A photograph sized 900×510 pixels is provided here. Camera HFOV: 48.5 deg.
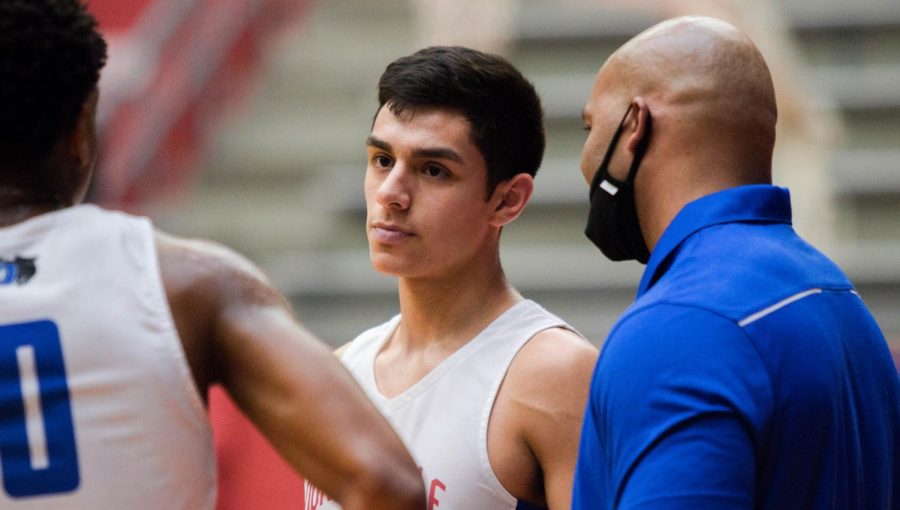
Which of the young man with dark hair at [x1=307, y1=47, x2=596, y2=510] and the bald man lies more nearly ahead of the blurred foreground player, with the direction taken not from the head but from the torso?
the young man with dark hair

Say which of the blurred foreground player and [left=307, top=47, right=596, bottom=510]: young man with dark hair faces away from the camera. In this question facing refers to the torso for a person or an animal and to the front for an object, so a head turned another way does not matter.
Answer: the blurred foreground player

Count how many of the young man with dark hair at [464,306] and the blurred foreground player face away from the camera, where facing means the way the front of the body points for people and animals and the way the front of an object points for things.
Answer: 1

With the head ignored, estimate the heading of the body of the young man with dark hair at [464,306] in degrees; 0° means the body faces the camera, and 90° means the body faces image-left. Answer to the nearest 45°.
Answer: approximately 45°

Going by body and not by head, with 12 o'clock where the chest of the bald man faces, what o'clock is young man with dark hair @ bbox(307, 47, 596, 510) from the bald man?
The young man with dark hair is roughly at 12 o'clock from the bald man.

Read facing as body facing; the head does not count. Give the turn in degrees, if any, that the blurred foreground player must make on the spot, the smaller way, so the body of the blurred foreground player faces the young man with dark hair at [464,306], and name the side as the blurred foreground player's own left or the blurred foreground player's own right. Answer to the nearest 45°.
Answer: approximately 45° to the blurred foreground player's own right

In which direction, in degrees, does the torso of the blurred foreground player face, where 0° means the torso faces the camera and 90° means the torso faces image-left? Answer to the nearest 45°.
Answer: approximately 180°

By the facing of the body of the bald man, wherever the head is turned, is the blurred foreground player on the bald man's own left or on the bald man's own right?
on the bald man's own left
